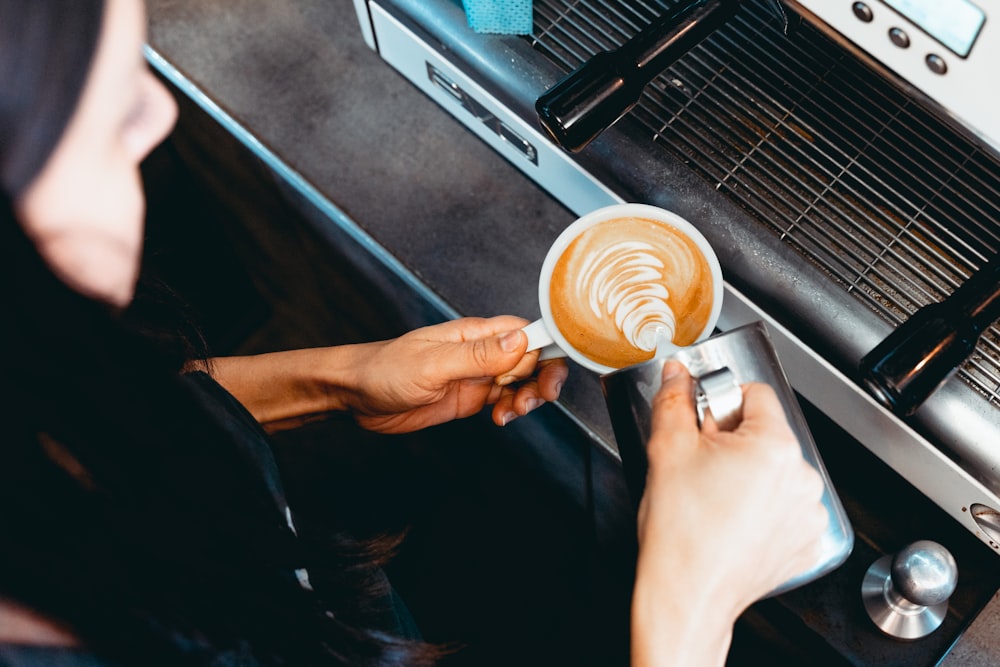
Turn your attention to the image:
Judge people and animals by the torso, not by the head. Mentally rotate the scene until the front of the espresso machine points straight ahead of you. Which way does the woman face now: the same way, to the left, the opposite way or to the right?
the opposite way

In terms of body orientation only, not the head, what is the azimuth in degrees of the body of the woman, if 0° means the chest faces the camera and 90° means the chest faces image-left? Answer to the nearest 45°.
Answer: approximately 225°

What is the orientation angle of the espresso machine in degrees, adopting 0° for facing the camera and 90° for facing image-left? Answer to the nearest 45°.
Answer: approximately 45°
